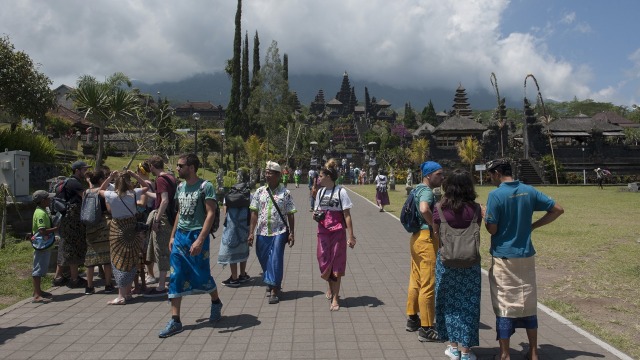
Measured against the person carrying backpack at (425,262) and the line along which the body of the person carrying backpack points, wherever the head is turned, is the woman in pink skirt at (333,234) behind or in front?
behind

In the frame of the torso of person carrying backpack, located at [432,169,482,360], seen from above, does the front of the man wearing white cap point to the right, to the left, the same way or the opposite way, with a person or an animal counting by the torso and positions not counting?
the opposite way

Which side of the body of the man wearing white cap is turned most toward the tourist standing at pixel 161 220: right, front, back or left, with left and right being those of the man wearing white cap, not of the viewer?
right

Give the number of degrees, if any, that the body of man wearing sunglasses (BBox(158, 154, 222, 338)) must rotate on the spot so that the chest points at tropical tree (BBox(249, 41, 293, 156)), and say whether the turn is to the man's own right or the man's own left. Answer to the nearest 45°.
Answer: approximately 135° to the man's own right

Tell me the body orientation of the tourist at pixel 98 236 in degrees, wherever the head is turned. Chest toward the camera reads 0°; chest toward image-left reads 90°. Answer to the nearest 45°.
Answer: approximately 180°

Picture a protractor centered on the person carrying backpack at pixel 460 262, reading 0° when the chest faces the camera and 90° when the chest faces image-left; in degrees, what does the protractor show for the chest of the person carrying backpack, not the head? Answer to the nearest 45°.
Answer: approximately 180°

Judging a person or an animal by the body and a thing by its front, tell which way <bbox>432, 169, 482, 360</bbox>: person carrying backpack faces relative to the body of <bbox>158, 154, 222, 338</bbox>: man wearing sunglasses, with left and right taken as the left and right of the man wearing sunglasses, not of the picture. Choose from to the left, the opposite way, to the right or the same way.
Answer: the opposite way

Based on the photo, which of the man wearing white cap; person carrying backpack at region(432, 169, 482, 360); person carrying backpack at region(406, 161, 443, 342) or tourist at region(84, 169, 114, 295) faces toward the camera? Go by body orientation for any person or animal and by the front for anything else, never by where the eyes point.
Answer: the man wearing white cap

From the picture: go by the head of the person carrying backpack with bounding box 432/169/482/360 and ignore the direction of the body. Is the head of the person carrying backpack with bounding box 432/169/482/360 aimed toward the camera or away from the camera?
away from the camera

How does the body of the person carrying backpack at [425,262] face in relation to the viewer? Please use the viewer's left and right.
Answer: facing to the right of the viewer
